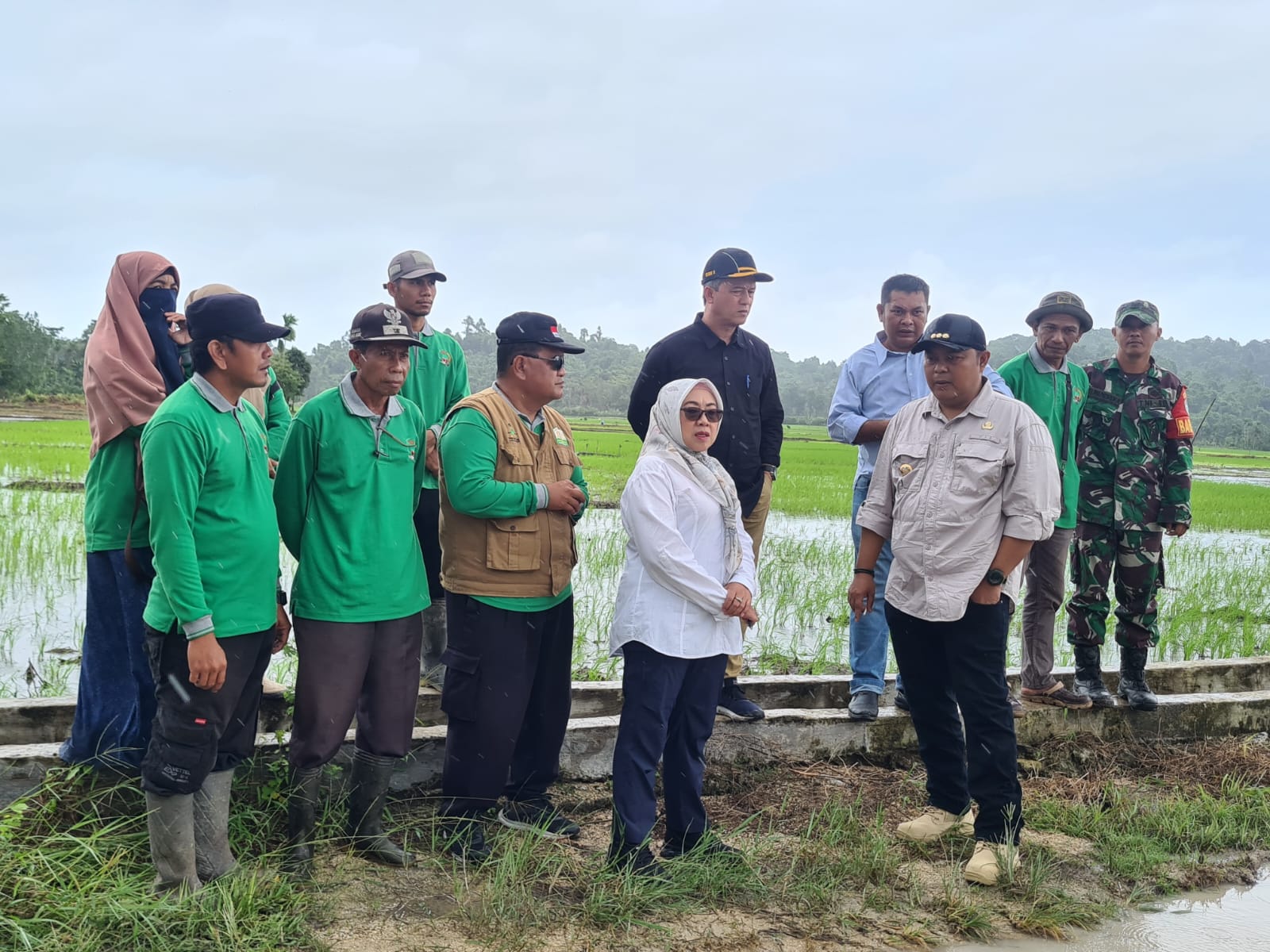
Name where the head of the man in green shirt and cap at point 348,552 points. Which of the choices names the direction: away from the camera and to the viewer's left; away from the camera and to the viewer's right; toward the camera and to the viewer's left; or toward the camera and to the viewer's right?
toward the camera and to the viewer's right

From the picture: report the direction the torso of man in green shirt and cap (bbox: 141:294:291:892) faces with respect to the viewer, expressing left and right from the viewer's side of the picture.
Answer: facing the viewer and to the right of the viewer

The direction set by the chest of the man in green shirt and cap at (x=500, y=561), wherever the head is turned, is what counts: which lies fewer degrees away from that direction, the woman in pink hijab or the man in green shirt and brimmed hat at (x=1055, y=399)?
the man in green shirt and brimmed hat

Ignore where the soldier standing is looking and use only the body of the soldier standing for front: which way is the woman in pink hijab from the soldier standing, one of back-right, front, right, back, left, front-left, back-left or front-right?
front-right

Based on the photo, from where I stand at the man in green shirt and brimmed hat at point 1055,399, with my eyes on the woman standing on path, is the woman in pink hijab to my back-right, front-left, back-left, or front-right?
front-right

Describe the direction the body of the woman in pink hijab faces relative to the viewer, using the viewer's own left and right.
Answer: facing to the right of the viewer

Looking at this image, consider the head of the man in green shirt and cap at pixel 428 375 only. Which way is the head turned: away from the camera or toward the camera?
toward the camera

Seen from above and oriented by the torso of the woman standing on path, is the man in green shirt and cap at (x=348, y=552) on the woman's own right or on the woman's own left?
on the woman's own right

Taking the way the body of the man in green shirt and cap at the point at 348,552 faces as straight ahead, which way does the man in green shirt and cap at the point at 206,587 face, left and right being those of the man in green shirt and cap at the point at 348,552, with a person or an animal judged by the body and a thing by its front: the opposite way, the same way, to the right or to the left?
the same way

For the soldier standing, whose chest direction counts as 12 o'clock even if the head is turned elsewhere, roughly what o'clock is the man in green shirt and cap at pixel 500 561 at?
The man in green shirt and cap is roughly at 1 o'clock from the soldier standing.

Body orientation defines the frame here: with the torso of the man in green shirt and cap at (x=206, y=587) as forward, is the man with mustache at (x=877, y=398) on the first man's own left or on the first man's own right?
on the first man's own left

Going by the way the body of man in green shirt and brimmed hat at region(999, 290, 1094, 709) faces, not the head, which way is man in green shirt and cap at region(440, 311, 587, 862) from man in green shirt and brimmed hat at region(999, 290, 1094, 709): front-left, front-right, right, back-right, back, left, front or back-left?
right

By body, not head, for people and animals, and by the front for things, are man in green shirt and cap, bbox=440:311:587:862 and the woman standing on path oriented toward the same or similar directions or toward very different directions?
same or similar directions

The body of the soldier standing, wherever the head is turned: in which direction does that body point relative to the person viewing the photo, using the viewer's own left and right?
facing the viewer
